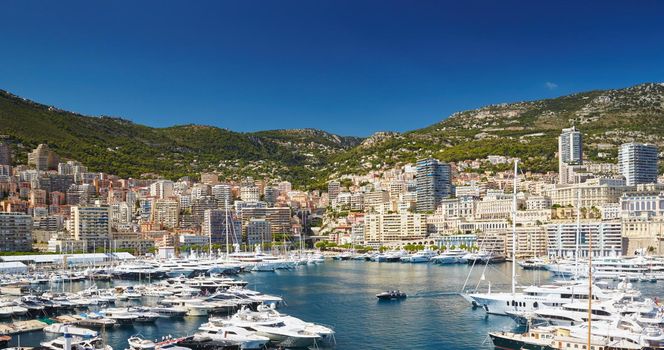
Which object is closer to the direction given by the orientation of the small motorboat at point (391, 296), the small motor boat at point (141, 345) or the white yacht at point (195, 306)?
the white yacht

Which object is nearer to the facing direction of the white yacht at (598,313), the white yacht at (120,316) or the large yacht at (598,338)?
the white yacht

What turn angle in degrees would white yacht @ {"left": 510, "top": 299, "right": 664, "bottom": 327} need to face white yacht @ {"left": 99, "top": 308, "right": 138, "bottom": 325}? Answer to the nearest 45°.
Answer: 0° — it already faces it

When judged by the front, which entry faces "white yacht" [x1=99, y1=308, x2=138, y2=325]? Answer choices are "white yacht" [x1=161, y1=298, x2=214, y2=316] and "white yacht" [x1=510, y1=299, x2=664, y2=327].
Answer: "white yacht" [x1=510, y1=299, x2=664, y2=327]

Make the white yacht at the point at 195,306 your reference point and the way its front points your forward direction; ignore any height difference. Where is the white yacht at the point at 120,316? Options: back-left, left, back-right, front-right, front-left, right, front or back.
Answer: back-right

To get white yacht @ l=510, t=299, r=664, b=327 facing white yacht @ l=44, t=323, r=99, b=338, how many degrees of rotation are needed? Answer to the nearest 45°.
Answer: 0° — it already faces it

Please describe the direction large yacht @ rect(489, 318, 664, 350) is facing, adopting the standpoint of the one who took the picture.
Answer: facing to the left of the viewer

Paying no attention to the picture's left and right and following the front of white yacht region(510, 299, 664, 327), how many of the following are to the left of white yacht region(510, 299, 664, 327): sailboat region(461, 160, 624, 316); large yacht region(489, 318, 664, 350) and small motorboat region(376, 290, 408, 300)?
1

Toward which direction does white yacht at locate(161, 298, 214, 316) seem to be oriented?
to the viewer's right

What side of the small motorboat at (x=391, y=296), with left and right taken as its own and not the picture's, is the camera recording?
left

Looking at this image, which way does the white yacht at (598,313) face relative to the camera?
to the viewer's left
